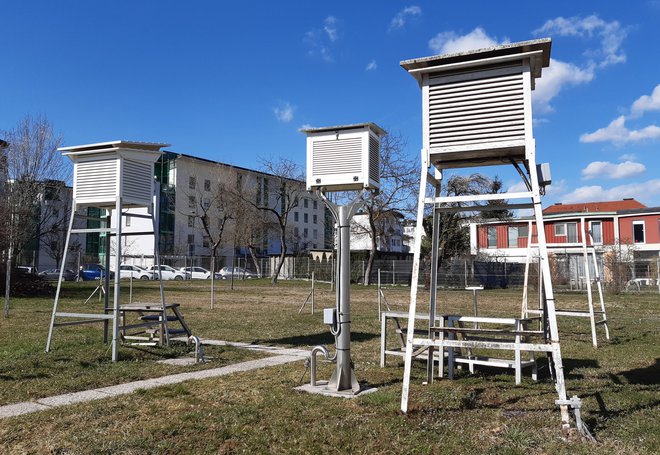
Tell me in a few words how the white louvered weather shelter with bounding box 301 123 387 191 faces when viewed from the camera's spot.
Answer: facing the viewer

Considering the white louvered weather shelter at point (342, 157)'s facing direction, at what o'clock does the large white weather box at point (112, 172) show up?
The large white weather box is roughly at 4 o'clock from the white louvered weather shelter.

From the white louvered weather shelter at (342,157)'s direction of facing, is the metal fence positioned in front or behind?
behind

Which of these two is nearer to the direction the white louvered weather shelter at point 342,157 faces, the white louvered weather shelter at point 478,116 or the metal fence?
the white louvered weather shelter

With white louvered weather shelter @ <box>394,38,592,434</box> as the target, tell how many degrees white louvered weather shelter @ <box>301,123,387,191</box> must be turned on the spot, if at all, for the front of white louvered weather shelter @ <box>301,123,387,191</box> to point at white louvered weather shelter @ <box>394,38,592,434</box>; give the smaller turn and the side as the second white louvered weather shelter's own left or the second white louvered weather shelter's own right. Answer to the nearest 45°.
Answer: approximately 45° to the second white louvered weather shelter's own left
